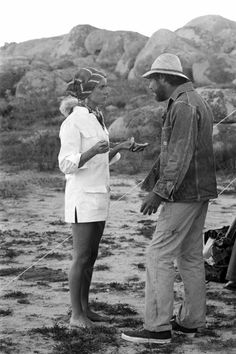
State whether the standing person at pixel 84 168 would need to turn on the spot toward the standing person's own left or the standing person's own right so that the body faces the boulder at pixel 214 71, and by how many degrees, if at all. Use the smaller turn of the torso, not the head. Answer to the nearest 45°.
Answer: approximately 90° to the standing person's own left

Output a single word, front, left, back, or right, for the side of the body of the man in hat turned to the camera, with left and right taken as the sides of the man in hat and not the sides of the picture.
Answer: left

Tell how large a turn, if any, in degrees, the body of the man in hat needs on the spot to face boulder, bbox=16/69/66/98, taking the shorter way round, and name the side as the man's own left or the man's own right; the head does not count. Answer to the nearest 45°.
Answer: approximately 90° to the man's own right

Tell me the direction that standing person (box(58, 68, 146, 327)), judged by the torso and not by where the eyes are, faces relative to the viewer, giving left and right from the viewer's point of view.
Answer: facing to the right of the viewer

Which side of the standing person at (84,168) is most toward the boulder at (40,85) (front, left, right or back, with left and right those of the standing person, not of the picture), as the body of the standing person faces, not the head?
left

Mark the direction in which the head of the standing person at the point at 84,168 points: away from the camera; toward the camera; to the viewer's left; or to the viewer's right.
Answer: to the viewer's right

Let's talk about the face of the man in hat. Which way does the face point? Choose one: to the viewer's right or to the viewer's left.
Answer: to the viewer's left

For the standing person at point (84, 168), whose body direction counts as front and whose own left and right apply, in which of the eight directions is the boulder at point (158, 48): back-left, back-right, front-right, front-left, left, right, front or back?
left

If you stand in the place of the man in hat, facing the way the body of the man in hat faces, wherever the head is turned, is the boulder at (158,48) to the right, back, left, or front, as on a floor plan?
right

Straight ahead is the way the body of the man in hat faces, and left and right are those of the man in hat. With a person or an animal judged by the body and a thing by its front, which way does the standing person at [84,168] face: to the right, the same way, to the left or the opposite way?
the opposite way

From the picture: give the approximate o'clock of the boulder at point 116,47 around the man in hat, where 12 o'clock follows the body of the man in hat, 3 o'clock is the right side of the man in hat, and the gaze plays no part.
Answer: The boulder is roughly at 3 o'clock from the man in hat.

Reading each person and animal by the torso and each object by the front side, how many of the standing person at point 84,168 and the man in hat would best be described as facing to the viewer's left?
1
